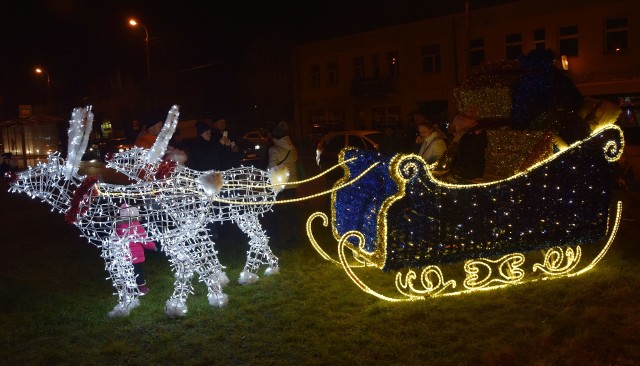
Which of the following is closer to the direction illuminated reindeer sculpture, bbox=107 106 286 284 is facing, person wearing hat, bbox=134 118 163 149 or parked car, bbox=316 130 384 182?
the person wearing hat

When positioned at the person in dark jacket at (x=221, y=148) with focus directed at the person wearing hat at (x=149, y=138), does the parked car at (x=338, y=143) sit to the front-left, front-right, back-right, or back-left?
back-right

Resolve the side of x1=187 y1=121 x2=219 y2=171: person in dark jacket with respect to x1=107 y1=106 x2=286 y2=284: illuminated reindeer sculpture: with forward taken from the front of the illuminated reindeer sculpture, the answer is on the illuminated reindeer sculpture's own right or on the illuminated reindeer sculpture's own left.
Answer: on the illuminated reindeer sculpture's own right

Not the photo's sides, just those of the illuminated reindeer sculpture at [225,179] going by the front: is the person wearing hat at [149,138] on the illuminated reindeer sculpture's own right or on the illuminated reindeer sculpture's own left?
on the illuminated reindeer sculpture's own right

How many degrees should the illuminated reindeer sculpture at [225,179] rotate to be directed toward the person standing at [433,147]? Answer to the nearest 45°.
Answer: approximately 180°

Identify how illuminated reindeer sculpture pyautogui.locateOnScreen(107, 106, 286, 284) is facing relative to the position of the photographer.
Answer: facing to the left of the viewer

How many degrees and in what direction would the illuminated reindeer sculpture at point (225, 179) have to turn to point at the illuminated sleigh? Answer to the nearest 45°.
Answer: approximately 135° to its left

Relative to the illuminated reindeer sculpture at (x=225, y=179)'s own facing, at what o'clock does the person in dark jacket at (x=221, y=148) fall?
The person in dark jacket is roughly at 3 o'clock from the illuminated reindeer sculpture.

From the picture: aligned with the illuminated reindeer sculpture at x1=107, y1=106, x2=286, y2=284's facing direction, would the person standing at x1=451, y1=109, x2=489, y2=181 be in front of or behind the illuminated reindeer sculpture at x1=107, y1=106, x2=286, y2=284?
behind
